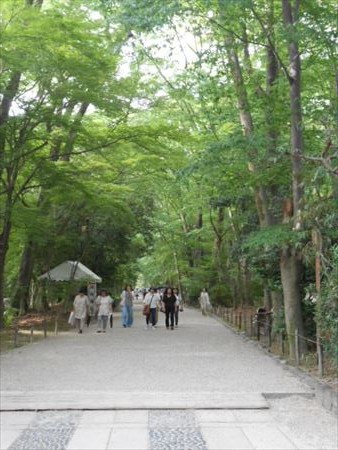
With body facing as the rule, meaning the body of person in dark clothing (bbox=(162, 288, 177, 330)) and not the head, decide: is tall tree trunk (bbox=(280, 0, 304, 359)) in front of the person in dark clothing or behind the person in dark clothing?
in front

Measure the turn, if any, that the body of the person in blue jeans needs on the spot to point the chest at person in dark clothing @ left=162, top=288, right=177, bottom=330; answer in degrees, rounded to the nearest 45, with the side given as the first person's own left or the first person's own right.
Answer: approximately 45° to the first person's own left

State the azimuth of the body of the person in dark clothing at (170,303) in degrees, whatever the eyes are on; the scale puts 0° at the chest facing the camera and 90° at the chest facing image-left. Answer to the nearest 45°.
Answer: approximately 0°

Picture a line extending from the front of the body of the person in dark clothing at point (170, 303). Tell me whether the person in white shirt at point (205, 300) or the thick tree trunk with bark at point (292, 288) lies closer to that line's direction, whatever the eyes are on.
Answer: the thick tree trunk with bark

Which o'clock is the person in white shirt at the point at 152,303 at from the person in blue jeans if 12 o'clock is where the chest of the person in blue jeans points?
The person in white shirt is roughly at 10 o'clock from the person in blue jeans.

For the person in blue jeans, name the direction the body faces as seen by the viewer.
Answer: toward the camera

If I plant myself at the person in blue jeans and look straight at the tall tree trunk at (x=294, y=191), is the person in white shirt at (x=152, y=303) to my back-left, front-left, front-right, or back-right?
front-left

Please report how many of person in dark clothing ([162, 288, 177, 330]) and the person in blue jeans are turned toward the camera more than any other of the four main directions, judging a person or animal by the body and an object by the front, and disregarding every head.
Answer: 2

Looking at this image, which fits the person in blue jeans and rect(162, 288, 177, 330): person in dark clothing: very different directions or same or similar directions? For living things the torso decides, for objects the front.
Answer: same or similar directions

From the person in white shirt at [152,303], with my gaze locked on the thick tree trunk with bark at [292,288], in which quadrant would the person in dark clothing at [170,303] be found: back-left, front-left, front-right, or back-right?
front-left
